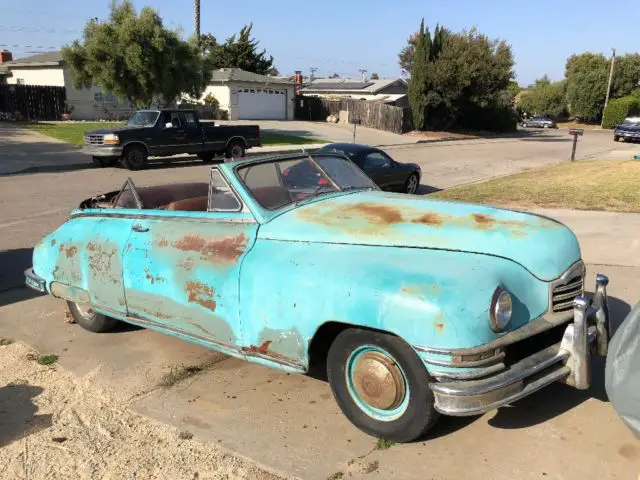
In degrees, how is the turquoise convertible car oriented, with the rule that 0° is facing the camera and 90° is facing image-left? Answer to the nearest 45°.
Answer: approximately 315°

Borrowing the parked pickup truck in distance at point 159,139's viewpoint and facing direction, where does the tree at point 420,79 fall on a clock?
The tree is roughly at 6 o'clock from the parked pickup truck in distance.

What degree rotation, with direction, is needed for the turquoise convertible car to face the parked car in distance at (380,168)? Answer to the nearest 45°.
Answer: approximately 135° to its left

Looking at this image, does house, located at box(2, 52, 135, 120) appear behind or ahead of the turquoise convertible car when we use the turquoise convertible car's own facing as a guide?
behind

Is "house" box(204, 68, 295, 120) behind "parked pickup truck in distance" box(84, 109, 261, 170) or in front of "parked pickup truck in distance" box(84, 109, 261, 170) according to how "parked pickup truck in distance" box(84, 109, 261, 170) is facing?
behind

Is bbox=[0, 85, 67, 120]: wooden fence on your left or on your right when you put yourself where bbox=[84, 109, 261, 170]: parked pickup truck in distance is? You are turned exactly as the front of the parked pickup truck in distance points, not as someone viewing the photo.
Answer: on your right

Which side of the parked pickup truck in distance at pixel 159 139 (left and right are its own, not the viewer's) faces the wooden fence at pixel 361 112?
back

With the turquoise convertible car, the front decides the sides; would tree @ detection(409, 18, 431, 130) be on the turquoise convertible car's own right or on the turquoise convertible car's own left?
on the turquoise convertible car's own left

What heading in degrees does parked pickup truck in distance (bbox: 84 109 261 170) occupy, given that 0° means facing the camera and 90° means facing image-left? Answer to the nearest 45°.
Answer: approximately 45°
